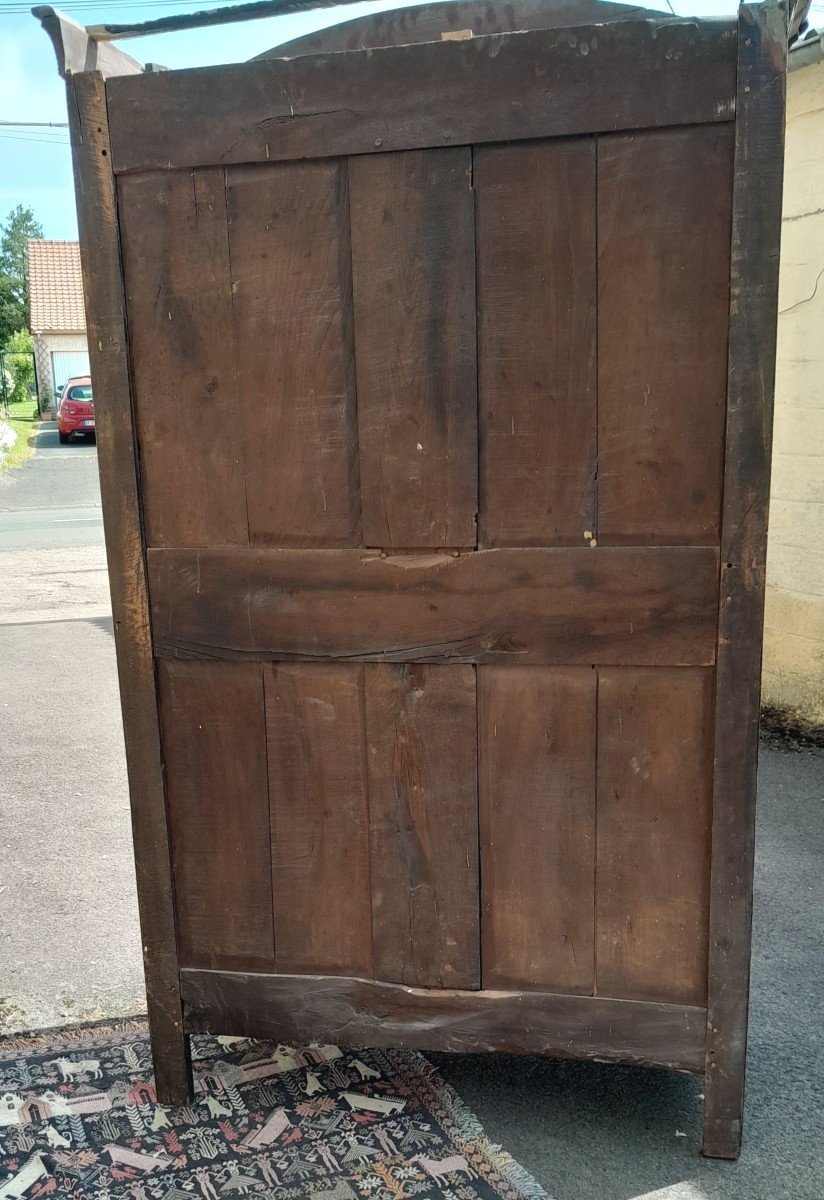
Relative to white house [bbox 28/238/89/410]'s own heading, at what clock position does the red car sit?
The red car is roughly at 12 o'clock from the white house.

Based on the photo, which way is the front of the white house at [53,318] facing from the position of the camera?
facing the viewer

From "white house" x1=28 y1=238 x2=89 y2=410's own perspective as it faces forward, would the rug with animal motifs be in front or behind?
in front

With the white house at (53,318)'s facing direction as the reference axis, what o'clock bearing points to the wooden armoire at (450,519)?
The wooden armoire is roughly at 12 o'clock from the white house.
